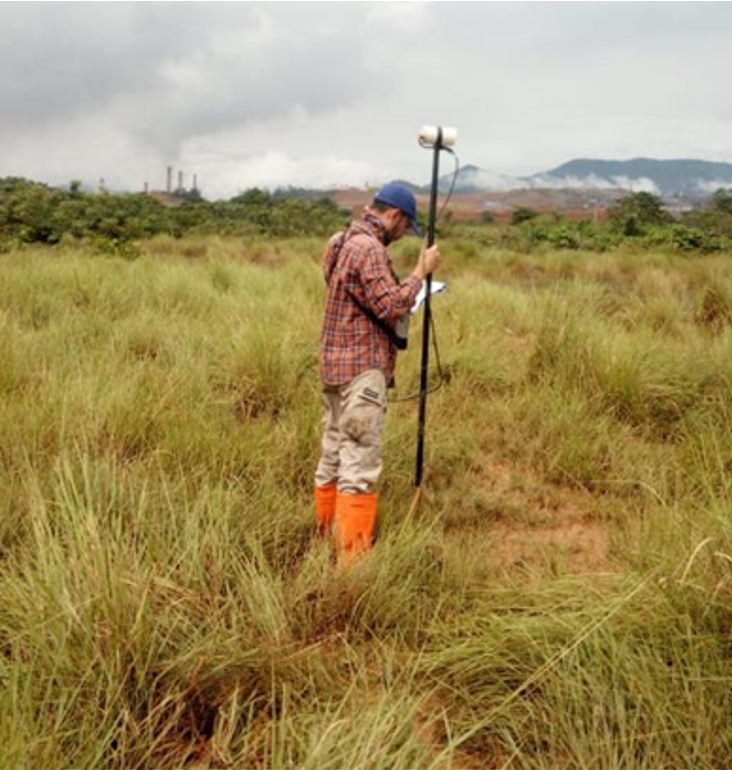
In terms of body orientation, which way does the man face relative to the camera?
to the viewer's right
